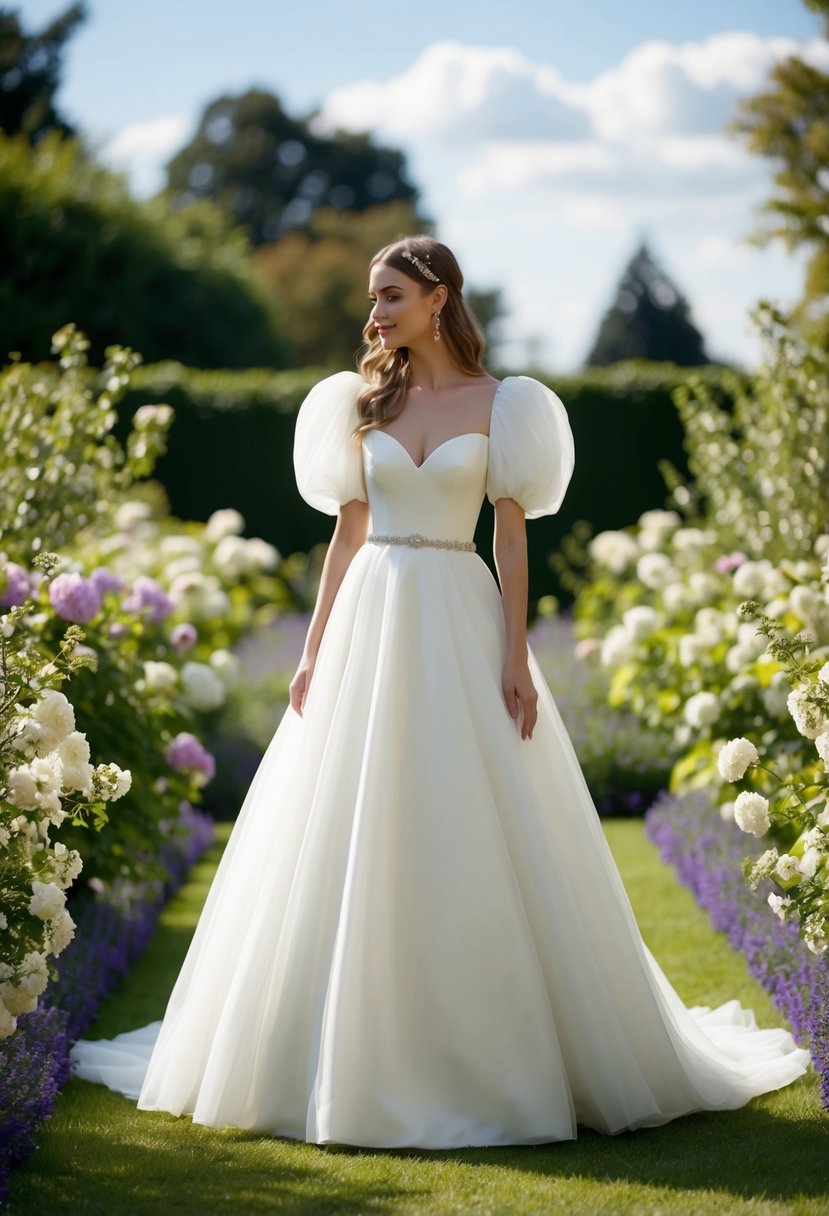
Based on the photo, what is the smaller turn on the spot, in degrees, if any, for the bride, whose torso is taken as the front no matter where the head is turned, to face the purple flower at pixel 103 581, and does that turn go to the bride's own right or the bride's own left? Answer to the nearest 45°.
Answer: approximately 135° to the bride's own right

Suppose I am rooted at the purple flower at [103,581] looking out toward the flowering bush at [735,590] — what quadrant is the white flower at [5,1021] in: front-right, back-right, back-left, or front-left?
back-right

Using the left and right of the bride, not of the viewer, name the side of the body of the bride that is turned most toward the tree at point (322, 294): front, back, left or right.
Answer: back

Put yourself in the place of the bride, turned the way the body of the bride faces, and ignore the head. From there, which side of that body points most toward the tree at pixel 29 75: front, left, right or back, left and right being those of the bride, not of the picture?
back

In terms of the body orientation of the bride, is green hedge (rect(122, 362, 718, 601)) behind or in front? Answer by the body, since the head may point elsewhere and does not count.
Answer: behind

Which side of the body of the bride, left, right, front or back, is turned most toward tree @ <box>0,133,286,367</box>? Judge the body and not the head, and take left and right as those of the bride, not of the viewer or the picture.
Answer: back

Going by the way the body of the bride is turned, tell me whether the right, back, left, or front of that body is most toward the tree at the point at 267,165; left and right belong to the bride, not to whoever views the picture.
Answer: back

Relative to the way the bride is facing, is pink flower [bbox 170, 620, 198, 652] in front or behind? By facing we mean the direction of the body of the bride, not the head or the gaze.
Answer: behind

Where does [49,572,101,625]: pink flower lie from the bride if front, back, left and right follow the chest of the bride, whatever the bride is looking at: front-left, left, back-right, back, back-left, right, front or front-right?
back-right

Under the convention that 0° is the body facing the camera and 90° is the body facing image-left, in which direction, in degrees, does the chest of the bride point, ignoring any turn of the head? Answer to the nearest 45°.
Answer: approximately 0°

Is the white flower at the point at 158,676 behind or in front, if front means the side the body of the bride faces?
behind
